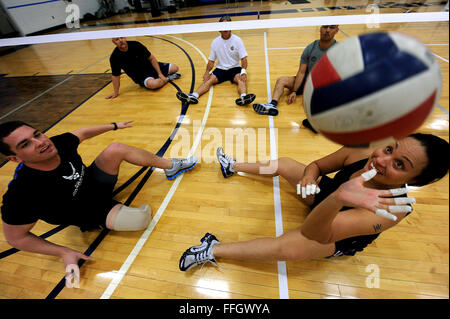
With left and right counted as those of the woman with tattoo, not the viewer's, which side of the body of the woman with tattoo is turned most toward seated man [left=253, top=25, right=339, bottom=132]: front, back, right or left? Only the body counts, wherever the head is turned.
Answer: right

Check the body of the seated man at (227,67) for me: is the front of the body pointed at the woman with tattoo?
yes

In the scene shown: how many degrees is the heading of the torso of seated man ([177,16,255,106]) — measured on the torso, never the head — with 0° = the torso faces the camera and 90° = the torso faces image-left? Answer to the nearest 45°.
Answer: approximately 0°

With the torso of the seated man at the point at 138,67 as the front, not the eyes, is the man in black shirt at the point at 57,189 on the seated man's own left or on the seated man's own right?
on the seated man's own right

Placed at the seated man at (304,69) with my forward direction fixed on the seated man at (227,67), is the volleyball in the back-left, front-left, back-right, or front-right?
back-left

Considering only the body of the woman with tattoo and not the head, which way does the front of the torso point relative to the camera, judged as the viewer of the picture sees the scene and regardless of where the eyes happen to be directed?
to the viewer's left
